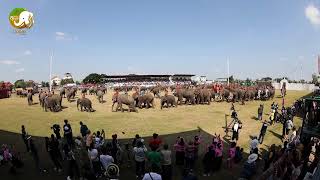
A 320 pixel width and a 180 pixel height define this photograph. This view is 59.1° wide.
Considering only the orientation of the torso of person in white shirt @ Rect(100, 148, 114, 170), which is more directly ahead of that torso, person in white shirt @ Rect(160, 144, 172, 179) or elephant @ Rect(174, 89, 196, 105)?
the elephant

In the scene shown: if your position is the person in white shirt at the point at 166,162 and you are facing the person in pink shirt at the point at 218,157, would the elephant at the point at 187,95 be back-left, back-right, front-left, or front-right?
front-left

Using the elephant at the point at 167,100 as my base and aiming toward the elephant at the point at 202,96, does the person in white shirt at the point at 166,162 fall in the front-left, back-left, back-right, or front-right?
back-right

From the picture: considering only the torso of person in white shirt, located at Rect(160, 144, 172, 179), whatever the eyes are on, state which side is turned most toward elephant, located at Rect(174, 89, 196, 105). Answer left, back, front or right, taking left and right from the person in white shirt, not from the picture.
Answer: front

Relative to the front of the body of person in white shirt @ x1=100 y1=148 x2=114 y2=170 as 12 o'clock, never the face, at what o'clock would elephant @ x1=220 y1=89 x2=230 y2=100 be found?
The elephant is roughly at 1 o'clock from the person in white shirt.

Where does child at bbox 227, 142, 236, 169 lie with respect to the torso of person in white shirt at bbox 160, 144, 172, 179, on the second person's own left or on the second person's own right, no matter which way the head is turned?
on the second person's own right

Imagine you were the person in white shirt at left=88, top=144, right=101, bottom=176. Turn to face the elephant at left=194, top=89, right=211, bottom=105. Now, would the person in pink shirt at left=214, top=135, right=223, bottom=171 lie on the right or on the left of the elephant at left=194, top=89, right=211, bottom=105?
right

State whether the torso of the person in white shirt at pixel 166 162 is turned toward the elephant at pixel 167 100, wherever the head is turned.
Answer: yes

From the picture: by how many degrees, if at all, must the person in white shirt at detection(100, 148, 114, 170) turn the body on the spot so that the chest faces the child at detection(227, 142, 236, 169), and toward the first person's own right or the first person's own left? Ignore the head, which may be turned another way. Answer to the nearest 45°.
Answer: approximately 90° to the first person's own right

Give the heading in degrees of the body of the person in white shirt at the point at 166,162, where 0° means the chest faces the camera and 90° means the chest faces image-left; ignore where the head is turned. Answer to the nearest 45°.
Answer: approximately 180°

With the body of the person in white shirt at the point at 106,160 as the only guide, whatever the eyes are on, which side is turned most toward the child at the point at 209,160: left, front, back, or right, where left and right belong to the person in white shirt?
right

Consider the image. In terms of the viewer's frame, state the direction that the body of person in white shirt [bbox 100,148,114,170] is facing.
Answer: away from the camera

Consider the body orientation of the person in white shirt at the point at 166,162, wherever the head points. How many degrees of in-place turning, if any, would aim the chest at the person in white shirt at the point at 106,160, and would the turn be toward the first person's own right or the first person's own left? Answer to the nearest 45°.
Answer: approximately 90° to the first person's own left

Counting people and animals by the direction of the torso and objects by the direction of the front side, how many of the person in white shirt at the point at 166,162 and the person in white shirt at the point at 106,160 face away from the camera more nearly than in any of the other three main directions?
2

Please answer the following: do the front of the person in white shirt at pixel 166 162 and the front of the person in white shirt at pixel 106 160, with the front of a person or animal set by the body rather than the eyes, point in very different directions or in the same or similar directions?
same or similar directions

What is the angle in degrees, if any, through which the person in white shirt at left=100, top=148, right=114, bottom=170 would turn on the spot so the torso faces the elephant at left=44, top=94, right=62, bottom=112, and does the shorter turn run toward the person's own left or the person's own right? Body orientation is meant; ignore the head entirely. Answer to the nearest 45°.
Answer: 0° — they already face it
